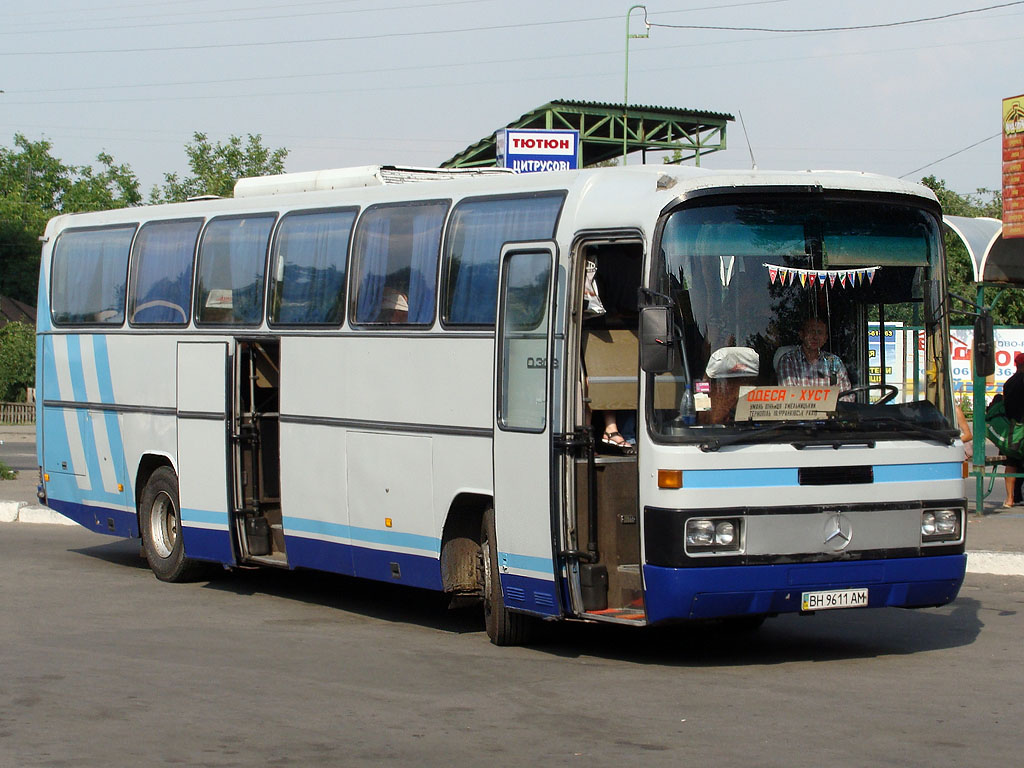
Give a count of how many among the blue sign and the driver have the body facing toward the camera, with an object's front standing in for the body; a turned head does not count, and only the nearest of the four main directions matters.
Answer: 2

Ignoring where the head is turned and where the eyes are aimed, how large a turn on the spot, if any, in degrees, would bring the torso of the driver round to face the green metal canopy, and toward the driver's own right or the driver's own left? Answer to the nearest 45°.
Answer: approximately 180°

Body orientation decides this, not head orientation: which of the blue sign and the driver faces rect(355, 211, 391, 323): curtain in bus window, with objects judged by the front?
the blue sign

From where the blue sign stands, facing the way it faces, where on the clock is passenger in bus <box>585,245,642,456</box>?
The passenger in bus is roughly at 12 o'clock from the blue sign.

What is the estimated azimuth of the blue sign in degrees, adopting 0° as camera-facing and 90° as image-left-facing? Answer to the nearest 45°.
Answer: approximately 0°

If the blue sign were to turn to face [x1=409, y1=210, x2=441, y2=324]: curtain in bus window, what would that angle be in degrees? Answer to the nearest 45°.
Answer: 0° — it already faces it

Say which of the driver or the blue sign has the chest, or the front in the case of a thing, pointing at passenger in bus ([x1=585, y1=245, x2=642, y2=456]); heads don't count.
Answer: the blue sign

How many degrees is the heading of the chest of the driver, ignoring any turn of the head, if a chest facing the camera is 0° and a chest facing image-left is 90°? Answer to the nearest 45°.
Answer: approximately 0°

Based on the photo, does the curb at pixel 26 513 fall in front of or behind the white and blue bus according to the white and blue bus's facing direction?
behind

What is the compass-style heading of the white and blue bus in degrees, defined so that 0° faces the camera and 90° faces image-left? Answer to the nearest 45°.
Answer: approximately 315°

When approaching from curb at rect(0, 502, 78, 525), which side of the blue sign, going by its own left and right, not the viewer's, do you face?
right
